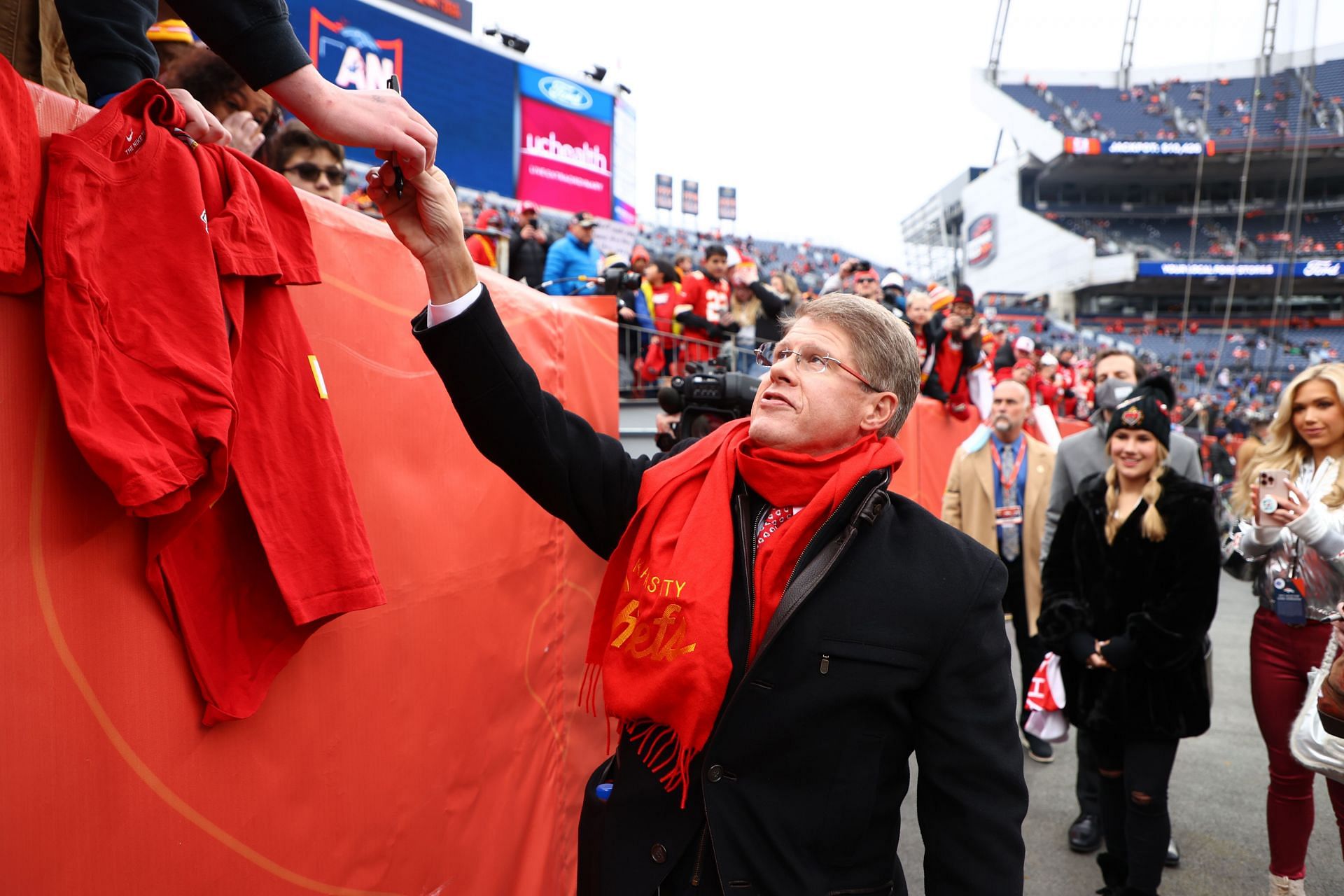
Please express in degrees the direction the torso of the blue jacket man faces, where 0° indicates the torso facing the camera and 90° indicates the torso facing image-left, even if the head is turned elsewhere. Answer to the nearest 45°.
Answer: approximately 315°

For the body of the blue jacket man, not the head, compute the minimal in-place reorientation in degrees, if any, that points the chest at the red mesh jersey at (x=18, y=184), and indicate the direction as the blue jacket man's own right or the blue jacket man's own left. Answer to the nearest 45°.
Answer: approximately 45° to the blue jacket man's own right

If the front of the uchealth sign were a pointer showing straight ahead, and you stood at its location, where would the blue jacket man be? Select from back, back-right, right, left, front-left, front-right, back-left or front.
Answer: front-right

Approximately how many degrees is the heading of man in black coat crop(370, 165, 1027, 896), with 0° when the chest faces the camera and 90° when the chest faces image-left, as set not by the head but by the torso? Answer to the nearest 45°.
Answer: approximately 45°

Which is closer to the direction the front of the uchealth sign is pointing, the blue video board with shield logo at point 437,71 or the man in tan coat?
the man in tan coat

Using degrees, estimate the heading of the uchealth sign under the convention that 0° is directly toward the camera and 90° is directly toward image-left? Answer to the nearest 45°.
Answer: approximately 315°

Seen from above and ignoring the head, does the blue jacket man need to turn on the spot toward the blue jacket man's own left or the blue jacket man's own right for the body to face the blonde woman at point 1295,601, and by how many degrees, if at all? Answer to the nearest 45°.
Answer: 0° — they already face them

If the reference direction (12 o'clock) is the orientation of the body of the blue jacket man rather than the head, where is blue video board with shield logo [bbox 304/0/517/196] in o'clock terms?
The blue video board with shield logo is roughly at 7 o'clock from the blue jacket man.

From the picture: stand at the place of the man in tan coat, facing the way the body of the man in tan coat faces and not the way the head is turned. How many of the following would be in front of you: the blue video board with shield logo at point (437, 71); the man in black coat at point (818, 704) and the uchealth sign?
1

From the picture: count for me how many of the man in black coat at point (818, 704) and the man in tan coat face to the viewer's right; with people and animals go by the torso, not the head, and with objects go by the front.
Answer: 0
